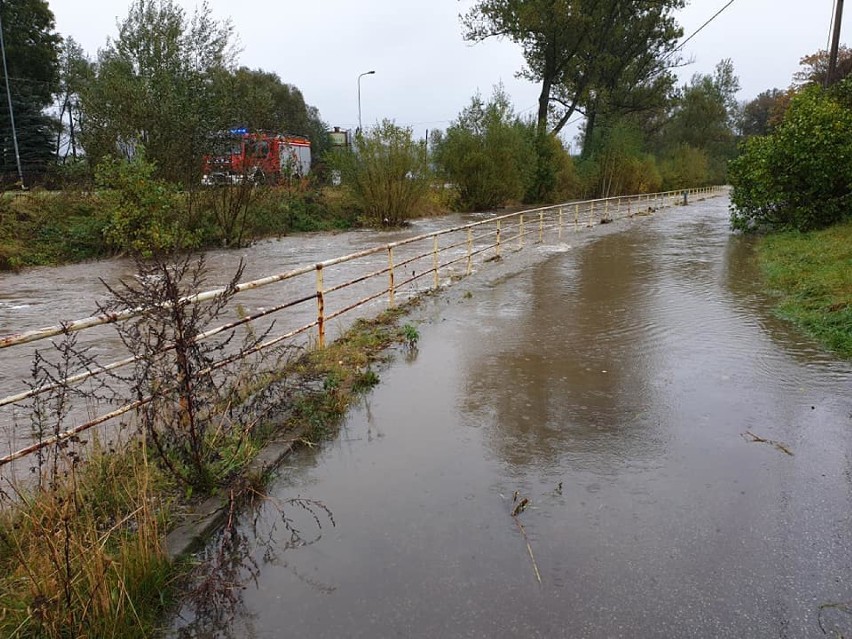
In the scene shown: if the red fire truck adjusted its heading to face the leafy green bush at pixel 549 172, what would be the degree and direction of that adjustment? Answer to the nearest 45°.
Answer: approximately 180°

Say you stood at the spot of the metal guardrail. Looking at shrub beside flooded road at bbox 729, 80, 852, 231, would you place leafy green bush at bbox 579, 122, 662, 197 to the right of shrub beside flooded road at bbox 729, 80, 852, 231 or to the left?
left

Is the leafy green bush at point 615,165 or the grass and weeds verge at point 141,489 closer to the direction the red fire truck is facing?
the grass and weeds verge

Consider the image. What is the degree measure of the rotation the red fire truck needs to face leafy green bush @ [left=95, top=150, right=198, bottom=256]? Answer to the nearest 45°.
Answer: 0° — it already faces it

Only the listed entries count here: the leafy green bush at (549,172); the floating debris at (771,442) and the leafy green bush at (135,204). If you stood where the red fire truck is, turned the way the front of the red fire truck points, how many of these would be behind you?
1

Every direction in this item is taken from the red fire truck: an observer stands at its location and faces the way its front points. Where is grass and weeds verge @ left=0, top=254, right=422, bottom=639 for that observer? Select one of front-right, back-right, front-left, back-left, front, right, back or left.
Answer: front-left

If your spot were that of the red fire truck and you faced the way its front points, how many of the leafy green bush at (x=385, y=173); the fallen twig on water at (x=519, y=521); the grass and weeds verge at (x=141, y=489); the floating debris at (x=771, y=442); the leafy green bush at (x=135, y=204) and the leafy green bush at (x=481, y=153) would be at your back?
2

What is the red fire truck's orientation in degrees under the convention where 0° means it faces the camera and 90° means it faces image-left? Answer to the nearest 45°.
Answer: approximately 45°

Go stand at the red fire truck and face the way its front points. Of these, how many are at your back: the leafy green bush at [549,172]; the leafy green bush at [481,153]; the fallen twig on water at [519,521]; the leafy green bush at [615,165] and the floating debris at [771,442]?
3

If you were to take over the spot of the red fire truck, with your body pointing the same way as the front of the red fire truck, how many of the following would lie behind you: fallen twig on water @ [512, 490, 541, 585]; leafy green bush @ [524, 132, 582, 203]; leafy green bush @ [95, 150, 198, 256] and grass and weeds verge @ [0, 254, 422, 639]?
1

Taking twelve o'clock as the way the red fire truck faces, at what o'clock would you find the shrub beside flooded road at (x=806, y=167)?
The shrub beside flooded road is roughly at 8 o'clock from the red fire truck.

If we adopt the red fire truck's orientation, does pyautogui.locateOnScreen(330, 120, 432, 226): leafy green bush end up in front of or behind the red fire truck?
behind

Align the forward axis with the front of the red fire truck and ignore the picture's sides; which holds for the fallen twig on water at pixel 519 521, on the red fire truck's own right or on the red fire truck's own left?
on the red fire truck's own left

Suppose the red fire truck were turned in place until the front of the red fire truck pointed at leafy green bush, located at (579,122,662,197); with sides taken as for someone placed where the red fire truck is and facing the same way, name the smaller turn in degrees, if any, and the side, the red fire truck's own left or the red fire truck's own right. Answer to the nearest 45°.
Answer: approximately 180°

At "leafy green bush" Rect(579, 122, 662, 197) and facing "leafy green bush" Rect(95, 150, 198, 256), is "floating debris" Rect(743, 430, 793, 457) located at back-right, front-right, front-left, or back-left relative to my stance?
front-left

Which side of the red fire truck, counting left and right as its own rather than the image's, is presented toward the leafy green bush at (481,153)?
back

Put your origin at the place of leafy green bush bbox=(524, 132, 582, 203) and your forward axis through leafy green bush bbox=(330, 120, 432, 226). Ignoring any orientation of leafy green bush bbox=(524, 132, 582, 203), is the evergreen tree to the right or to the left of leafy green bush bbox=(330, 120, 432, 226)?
right

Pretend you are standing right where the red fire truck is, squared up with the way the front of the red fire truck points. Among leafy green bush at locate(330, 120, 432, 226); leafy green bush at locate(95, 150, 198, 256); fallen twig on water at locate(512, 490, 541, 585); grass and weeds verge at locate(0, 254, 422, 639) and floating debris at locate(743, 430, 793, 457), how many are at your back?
1
